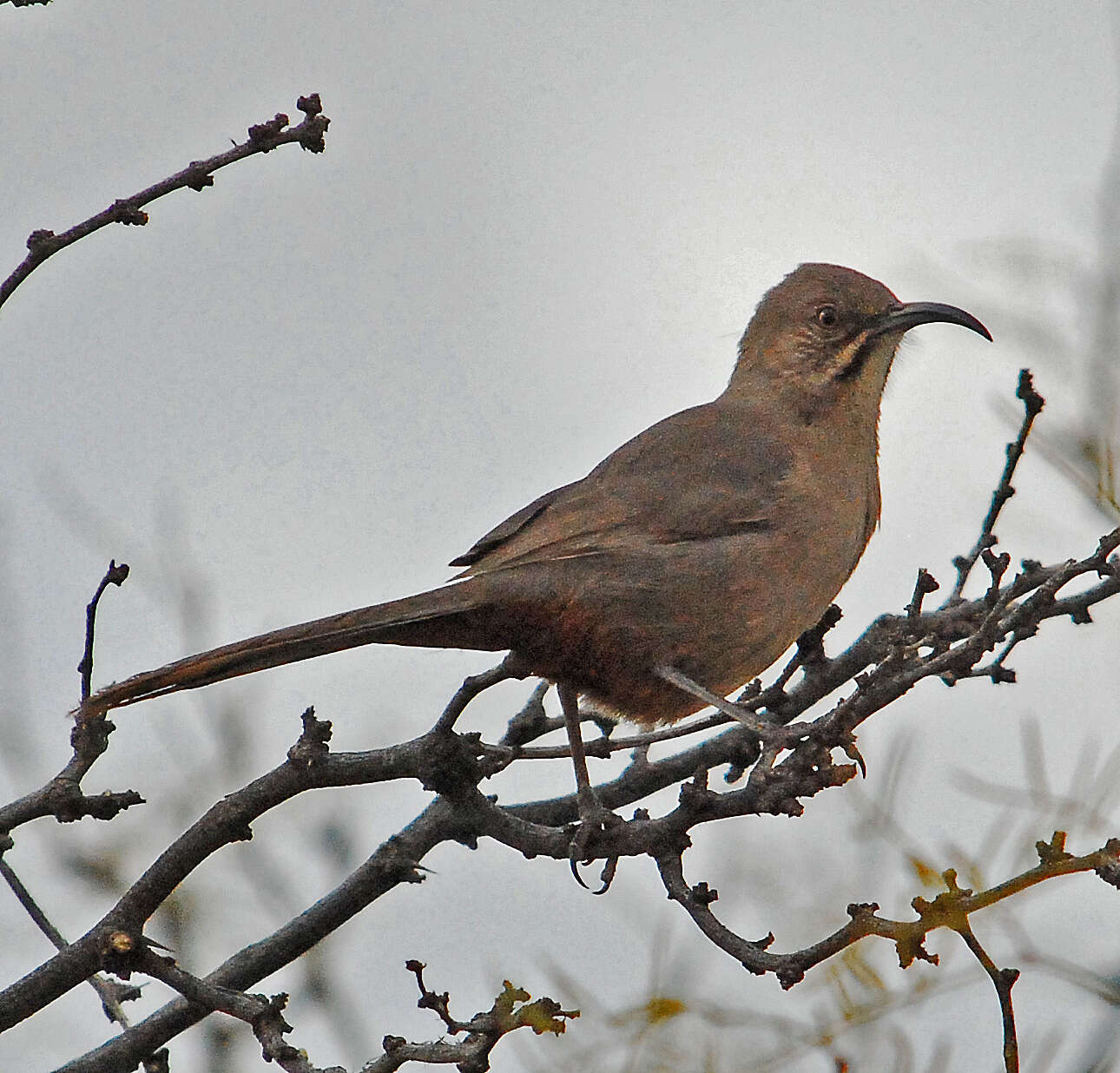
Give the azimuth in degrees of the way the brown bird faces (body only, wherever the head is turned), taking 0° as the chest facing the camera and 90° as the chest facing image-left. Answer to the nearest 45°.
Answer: approximately 270°
